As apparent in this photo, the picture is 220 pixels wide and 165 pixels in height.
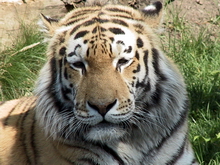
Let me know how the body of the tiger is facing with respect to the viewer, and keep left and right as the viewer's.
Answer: facing the viewer and to the right of the viewer
